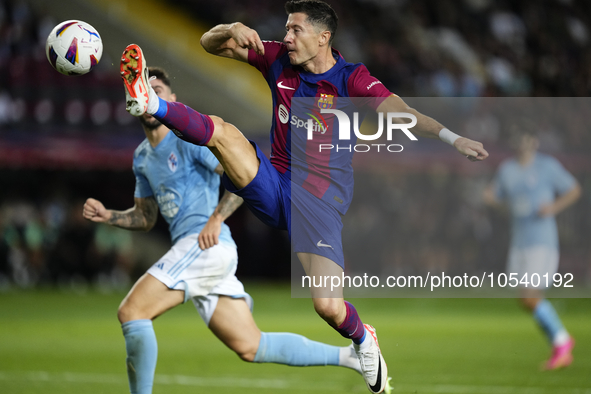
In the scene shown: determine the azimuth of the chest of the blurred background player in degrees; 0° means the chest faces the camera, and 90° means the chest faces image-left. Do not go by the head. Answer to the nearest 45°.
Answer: approximately 45°

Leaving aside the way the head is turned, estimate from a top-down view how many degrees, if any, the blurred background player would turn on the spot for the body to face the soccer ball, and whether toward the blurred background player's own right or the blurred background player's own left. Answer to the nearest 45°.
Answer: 0° — they already face it
